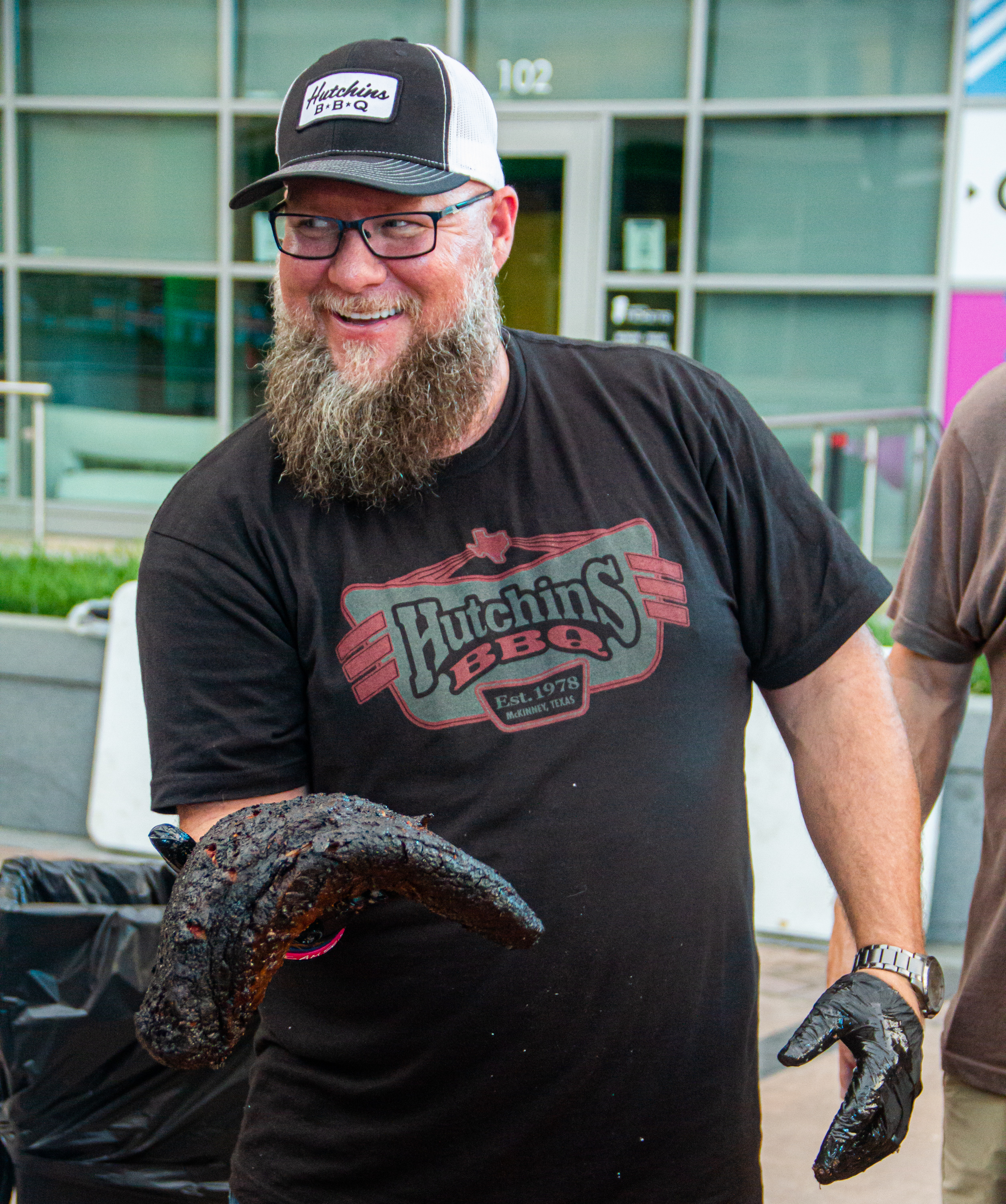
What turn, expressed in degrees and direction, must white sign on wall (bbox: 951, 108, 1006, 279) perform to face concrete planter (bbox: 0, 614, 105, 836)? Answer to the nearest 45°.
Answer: approximately 45° to its right

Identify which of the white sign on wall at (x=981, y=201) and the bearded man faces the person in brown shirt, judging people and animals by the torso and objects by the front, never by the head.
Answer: the white sign on wall

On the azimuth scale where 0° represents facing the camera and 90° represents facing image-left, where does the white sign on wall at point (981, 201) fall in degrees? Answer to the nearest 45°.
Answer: approximately 0°

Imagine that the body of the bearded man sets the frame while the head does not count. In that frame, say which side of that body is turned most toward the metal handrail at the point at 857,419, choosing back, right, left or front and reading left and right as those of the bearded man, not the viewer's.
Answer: back

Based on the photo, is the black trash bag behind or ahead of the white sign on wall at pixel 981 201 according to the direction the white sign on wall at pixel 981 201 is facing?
ahead

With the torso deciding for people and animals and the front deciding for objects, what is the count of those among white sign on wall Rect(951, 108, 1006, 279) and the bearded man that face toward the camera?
2

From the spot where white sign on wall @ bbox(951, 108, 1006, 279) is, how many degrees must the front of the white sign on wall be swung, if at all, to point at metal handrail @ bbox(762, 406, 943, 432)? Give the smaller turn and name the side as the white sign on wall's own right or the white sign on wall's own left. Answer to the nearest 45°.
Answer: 0° — it already faces it

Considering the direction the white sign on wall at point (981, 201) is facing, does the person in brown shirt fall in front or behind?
in front

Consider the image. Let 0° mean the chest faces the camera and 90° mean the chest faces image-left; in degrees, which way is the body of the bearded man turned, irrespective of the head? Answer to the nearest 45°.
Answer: approximately 0°

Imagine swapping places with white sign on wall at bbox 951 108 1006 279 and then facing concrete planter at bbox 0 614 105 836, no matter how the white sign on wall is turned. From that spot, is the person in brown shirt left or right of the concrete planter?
left

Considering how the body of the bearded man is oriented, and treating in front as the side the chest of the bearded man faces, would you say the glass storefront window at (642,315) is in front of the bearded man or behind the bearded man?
behind
